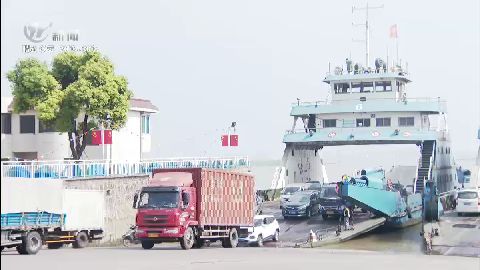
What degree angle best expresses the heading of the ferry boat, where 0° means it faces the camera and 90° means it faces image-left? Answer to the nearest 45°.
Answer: approximately 0°

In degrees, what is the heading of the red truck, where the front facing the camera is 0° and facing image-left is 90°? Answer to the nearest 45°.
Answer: approximately 45°

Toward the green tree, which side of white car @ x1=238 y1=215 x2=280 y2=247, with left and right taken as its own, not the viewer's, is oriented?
right

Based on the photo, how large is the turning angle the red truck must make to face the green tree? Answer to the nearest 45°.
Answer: approximately 90° to its right

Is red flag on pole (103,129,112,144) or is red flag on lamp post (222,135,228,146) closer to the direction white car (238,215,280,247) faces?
the red flag on pole

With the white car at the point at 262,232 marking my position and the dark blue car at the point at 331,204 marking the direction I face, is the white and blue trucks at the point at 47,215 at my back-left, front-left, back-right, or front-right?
back-left

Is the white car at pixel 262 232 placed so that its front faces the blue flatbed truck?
yes

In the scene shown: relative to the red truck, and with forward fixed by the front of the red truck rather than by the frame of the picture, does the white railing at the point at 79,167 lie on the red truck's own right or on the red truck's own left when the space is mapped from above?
on the red truck's own right
